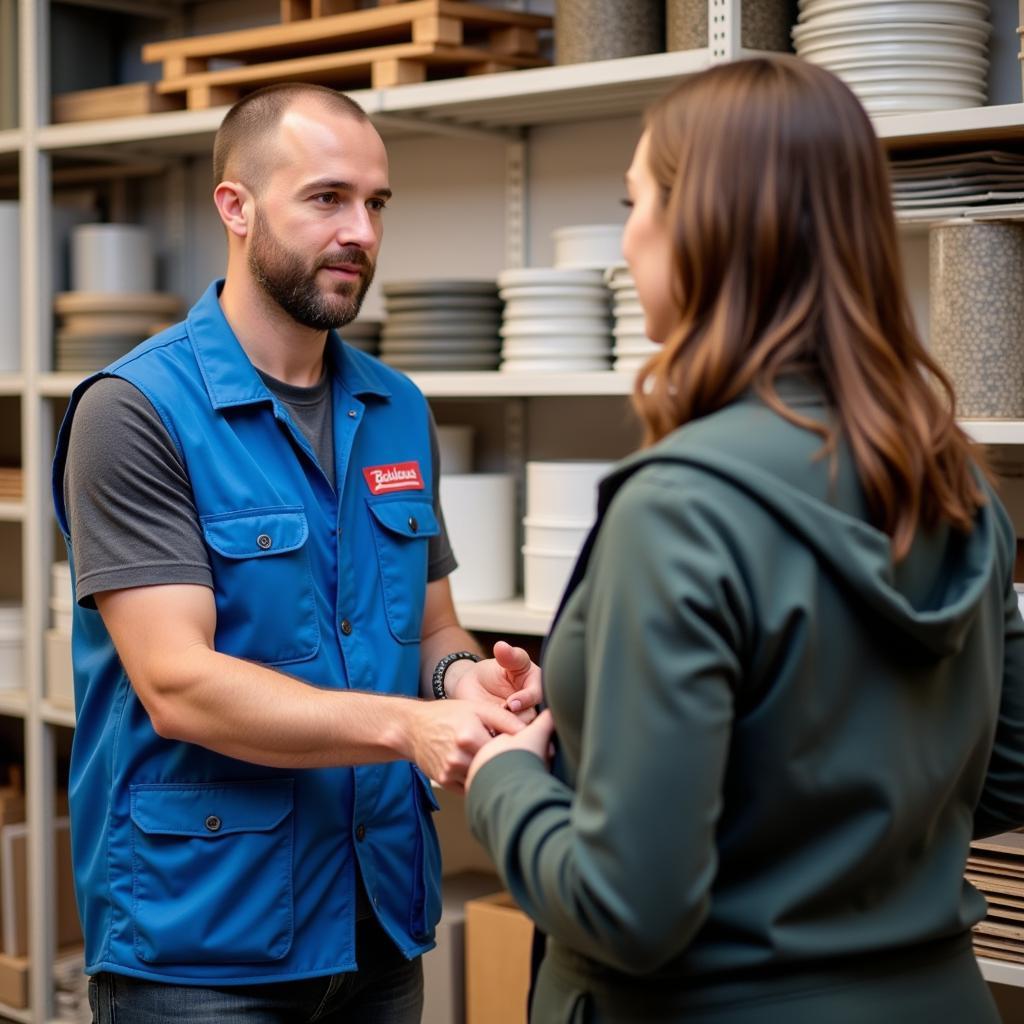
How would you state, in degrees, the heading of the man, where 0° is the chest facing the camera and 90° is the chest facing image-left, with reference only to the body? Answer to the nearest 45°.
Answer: approximately 315°

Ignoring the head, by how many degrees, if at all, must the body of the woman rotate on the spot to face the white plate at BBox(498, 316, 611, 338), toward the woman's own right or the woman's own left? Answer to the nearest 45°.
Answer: approximately 45° to the woman's own right

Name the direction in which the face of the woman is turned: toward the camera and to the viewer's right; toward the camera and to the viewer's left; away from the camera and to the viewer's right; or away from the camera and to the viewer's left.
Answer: away from the camera and to the viewer's left

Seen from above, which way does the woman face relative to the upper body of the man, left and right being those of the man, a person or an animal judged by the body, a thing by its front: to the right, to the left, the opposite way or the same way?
the opposite way

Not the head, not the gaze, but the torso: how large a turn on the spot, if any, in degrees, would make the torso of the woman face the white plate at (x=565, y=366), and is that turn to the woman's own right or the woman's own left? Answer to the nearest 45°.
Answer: approximately 45° to the woman's own right

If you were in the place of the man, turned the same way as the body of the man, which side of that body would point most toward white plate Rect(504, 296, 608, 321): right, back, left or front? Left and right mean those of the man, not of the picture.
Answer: left

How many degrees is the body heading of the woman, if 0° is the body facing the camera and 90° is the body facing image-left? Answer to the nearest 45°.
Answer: approximately 135°
